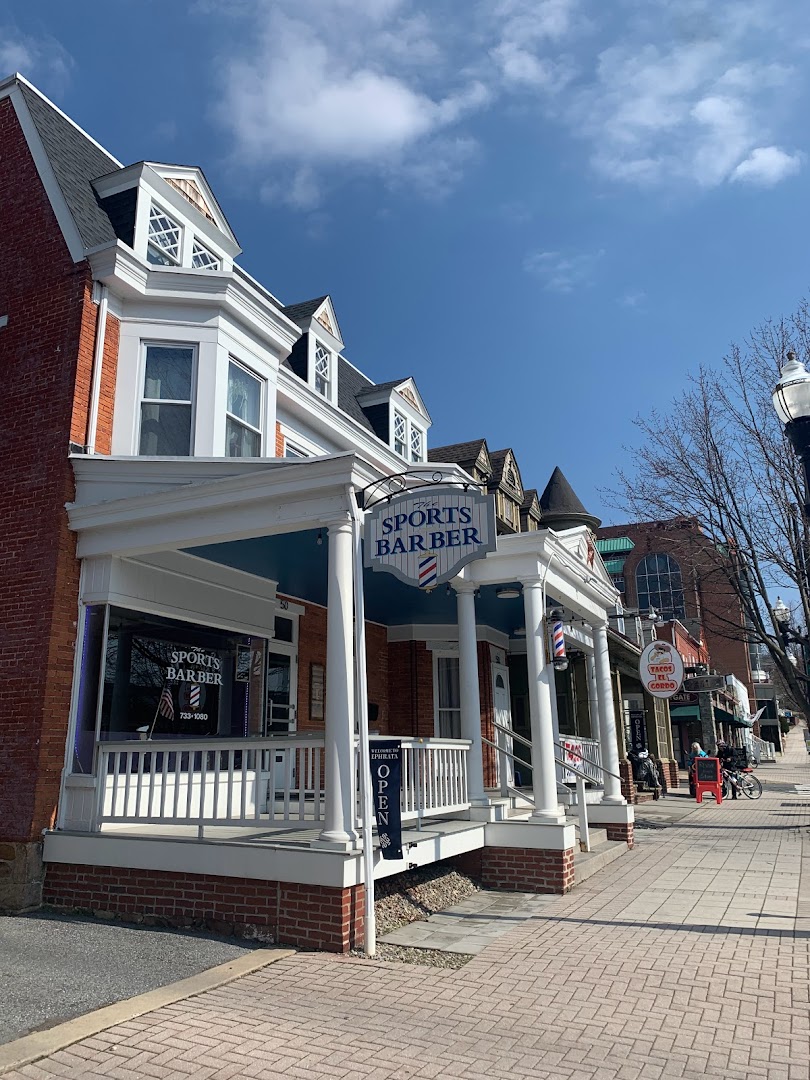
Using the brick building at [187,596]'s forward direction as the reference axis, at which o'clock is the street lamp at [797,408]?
The street lamp is roughly at 12 o'clock from the brick building.

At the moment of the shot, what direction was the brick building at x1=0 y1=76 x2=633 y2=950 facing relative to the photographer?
facing the viewer and to the right of the viewer

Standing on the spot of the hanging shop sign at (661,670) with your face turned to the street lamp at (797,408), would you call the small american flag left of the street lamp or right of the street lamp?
right

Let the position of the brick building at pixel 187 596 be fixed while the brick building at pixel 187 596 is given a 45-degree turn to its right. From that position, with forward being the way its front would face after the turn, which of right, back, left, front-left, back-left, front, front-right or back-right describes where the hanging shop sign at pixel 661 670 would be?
back-left

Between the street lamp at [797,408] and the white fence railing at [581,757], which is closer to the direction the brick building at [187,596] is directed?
the street lamp
